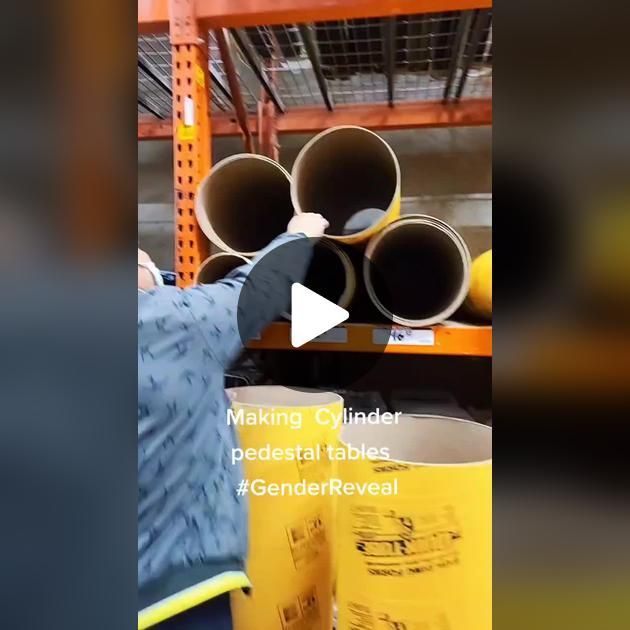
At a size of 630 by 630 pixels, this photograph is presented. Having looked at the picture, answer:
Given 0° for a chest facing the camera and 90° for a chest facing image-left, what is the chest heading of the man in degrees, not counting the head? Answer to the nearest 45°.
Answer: approximately 180°
